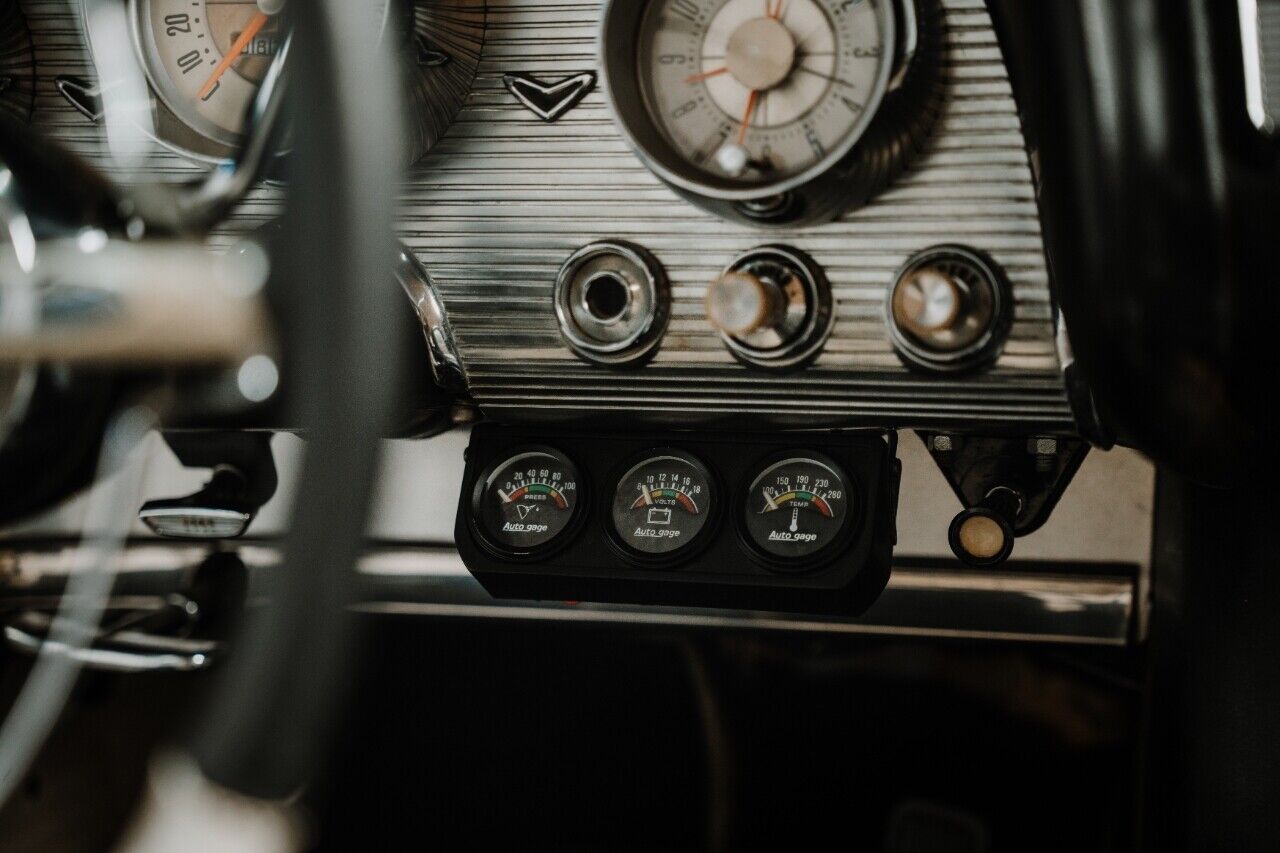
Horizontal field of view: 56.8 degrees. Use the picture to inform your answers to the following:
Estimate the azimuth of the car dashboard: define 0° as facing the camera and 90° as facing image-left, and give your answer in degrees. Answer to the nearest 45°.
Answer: approximately 0°
